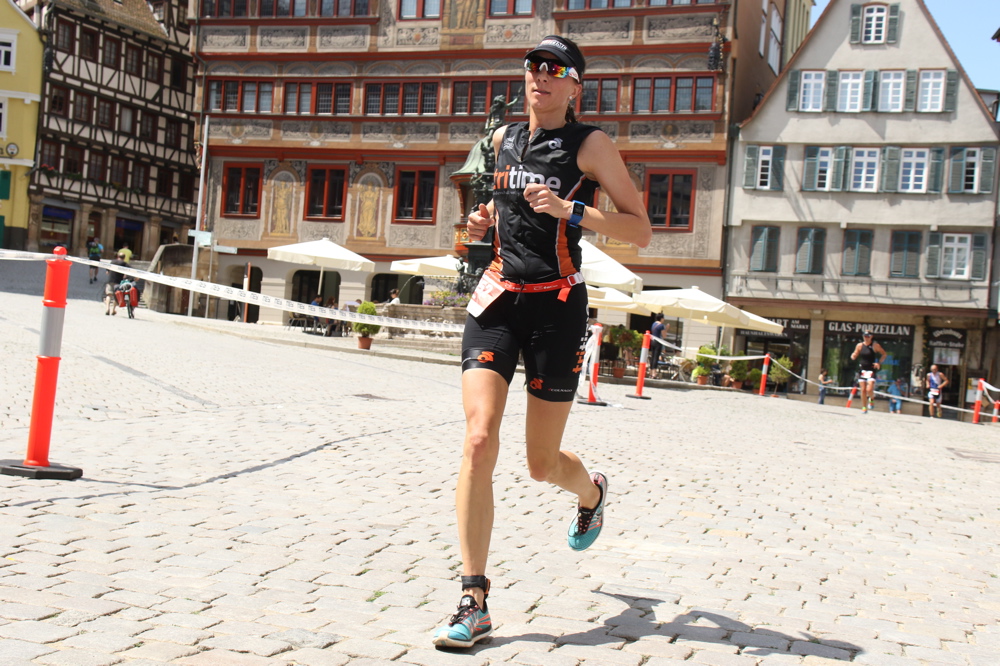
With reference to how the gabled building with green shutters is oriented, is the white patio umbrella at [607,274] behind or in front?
in front

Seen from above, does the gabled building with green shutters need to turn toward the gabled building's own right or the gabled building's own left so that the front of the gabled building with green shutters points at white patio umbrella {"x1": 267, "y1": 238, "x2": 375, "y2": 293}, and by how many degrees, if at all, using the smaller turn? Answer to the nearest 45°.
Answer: approximately 45° to the gabled building's own right

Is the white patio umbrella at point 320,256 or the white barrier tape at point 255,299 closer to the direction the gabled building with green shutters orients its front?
the white barrier tape

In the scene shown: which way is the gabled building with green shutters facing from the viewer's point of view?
toward the camera

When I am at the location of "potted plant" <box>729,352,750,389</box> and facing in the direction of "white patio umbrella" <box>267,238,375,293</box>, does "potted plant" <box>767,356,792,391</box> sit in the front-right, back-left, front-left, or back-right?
back-right

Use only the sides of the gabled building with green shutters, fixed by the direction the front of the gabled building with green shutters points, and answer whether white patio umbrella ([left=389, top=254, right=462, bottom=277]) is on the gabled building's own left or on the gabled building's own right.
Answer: on the gabled building's own right

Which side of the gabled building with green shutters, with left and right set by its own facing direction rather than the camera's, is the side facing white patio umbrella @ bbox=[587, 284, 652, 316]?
right
